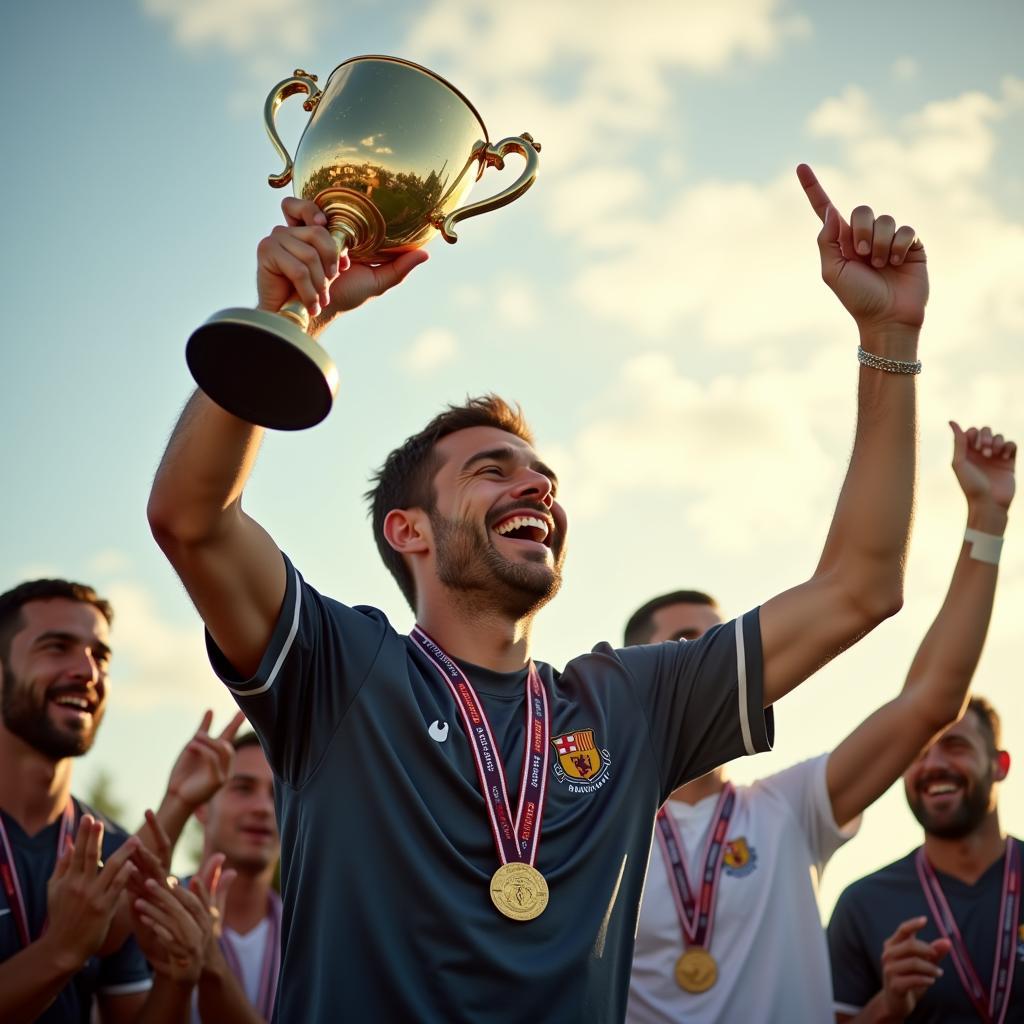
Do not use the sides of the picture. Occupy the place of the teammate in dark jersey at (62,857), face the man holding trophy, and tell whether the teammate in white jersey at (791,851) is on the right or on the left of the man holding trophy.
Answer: left

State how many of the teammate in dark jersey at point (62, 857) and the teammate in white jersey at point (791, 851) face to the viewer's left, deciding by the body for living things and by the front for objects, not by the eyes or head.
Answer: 0

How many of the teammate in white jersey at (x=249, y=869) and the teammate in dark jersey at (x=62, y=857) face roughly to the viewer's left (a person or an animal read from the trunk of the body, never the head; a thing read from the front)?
0

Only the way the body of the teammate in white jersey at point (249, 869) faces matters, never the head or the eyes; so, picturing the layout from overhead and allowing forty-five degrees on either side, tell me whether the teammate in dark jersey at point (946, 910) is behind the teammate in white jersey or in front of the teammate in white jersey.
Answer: in front

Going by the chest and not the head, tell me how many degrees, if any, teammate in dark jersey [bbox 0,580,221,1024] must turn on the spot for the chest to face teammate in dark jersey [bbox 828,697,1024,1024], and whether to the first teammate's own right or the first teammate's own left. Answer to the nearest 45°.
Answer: approximately 45° to the first teammate's own left

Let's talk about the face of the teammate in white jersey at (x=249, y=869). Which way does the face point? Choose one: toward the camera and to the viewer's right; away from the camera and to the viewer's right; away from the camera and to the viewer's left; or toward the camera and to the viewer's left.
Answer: toward the camera and to the viewer's right

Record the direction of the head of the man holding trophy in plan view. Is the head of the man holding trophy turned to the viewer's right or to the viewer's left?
to the viewer's right

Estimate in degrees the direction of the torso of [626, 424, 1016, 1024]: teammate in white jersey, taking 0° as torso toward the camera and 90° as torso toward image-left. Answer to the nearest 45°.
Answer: approximately 0°

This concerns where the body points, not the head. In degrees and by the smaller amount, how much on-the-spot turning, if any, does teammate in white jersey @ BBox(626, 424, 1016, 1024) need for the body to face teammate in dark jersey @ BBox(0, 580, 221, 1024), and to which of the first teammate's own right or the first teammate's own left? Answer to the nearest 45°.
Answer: approximately 90° to the first teammate's own right

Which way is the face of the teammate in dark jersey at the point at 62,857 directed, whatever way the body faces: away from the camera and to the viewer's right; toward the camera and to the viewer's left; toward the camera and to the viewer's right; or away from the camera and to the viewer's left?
toward the camera and to the viewer's right

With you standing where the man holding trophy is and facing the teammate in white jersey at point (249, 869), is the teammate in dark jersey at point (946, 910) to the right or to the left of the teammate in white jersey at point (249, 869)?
right

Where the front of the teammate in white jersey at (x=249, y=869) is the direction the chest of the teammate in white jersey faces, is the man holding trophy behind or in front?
in front
